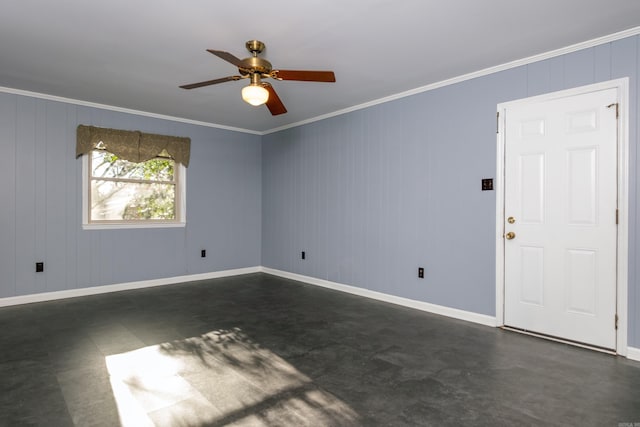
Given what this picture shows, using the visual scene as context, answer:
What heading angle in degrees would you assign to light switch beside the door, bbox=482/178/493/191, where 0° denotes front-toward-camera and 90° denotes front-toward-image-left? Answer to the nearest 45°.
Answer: approximately 0°

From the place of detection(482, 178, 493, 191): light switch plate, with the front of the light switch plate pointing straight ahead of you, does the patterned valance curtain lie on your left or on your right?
on your right

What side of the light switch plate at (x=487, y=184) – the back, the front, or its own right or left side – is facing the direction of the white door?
left

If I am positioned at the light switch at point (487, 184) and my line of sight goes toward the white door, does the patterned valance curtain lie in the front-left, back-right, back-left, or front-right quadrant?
back-right
